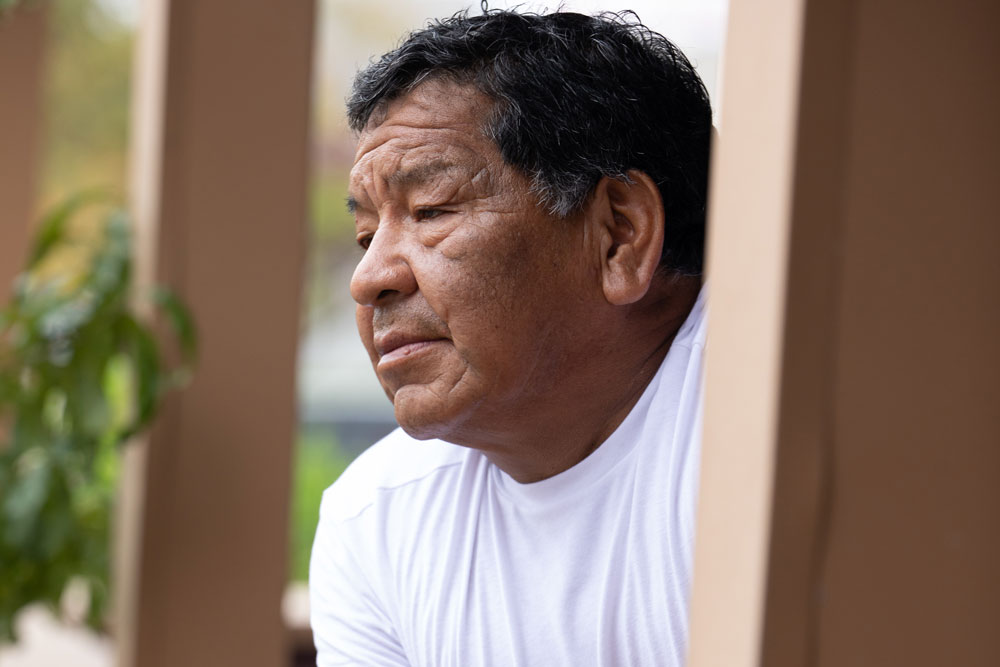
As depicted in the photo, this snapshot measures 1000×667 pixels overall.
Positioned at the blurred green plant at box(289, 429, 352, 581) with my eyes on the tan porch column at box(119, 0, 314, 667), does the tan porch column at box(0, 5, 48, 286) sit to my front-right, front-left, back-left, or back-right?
front-right

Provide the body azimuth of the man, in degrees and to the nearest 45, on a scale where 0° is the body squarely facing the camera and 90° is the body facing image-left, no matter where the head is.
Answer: approximately 45°

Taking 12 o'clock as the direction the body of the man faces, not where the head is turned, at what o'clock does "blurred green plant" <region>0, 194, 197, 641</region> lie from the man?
The blurred green plant is roughly at 3 o'clock from the man.

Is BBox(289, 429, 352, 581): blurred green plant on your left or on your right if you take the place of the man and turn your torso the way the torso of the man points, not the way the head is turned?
on your right

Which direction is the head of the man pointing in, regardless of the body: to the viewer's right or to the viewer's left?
to the viewer's left

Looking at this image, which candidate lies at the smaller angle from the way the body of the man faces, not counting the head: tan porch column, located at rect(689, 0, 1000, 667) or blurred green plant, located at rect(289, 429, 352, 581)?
the tan porch column
